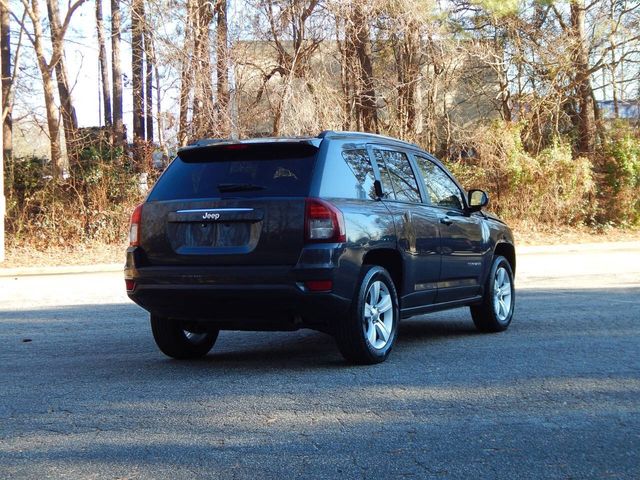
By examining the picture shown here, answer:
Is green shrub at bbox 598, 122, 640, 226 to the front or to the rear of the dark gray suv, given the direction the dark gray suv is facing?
to the front

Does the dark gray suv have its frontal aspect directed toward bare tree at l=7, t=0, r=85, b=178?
no

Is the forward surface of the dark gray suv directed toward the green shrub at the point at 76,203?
no

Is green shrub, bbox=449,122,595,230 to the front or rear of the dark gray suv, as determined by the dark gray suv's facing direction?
to the front

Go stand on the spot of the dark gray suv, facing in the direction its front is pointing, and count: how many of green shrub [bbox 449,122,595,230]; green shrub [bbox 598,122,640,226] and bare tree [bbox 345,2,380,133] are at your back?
0

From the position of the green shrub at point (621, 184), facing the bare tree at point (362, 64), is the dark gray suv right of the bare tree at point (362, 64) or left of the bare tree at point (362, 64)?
left

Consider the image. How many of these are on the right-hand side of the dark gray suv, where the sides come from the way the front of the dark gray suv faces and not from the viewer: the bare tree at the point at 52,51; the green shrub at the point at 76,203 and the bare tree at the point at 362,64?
0

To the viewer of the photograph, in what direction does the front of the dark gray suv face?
facing away from the viewer and to the right of the viewer

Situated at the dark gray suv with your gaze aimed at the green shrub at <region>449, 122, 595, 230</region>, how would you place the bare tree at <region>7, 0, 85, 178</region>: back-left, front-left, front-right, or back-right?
front-left
